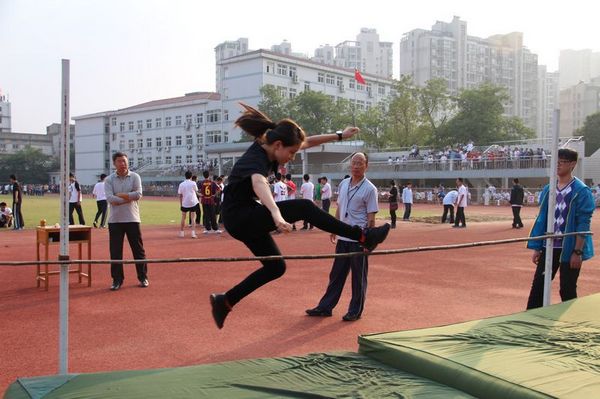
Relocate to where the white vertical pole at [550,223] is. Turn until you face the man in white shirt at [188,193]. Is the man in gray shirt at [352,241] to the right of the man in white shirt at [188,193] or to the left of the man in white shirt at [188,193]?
left

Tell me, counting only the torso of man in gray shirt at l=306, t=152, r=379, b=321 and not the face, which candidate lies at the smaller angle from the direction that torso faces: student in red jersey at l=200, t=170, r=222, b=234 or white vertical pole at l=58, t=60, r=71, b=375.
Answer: the white vertical pole

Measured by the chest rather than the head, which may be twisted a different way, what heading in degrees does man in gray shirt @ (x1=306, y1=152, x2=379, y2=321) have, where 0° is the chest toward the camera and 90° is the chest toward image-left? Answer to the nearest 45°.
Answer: approximately 45°

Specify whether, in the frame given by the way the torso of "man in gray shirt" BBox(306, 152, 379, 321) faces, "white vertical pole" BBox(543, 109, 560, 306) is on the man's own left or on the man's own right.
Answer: on the man's own left

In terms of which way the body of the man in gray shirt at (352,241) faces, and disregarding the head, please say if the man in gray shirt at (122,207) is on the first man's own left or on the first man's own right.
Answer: on the first man's own right

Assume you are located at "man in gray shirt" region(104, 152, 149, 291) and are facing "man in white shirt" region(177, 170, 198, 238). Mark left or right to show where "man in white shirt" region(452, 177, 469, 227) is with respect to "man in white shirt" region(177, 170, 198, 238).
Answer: right
